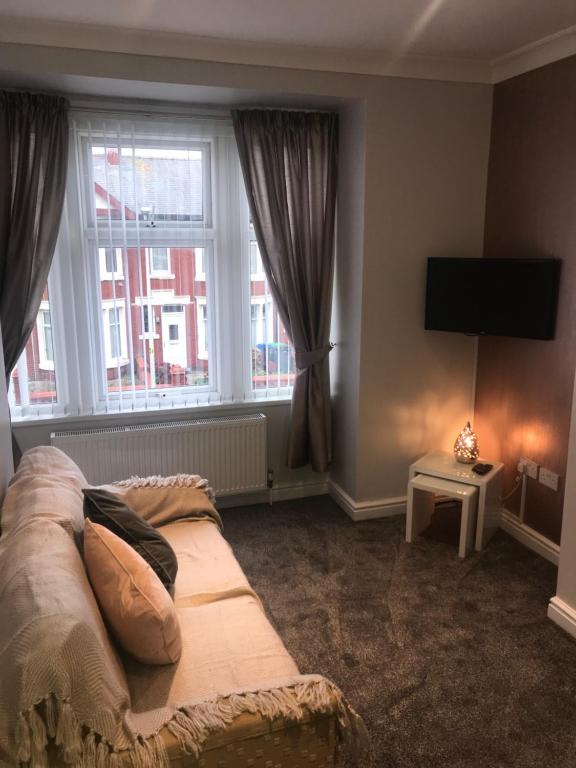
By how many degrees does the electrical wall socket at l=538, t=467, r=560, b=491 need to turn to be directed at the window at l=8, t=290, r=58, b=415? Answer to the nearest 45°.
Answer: approximately 45° to its right

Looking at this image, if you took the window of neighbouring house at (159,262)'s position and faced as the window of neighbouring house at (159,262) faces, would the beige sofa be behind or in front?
in front

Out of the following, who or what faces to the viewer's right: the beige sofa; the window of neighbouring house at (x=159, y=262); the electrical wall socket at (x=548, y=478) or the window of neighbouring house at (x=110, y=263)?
the beige sofa

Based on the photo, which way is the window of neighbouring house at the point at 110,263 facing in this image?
toward the camera

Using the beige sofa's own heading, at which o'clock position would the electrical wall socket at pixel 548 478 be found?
The electrical wall socket is roughly at 11 o'clock from the beige sofa.

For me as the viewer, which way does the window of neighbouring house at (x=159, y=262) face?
facing the viewer

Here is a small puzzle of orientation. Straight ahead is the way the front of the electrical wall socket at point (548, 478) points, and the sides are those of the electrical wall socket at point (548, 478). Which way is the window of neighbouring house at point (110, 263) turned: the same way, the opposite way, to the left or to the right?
to the left

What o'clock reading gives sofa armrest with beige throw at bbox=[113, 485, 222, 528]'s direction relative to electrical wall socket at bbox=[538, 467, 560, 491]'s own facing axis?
The sofa armrest with beige throw is roughly at 12 o'clock from the electrical wall socket.

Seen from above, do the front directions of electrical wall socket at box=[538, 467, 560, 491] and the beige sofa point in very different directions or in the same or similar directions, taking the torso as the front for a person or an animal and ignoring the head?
very different directions

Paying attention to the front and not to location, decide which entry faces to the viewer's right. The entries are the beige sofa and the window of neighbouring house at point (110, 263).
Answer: the beige sofa

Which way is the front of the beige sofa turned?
to the viewer's right

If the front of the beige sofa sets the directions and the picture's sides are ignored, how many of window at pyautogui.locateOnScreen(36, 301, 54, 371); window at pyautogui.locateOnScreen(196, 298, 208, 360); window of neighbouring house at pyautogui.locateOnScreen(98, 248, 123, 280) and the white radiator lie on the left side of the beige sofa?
4

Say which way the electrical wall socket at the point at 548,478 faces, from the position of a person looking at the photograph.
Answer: facing the viewer and to the left of the viewer

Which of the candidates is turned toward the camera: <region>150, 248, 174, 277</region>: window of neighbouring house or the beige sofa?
the window of neighbouring house

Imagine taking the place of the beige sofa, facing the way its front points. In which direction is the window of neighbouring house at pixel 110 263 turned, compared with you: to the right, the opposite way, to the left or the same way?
to the right
